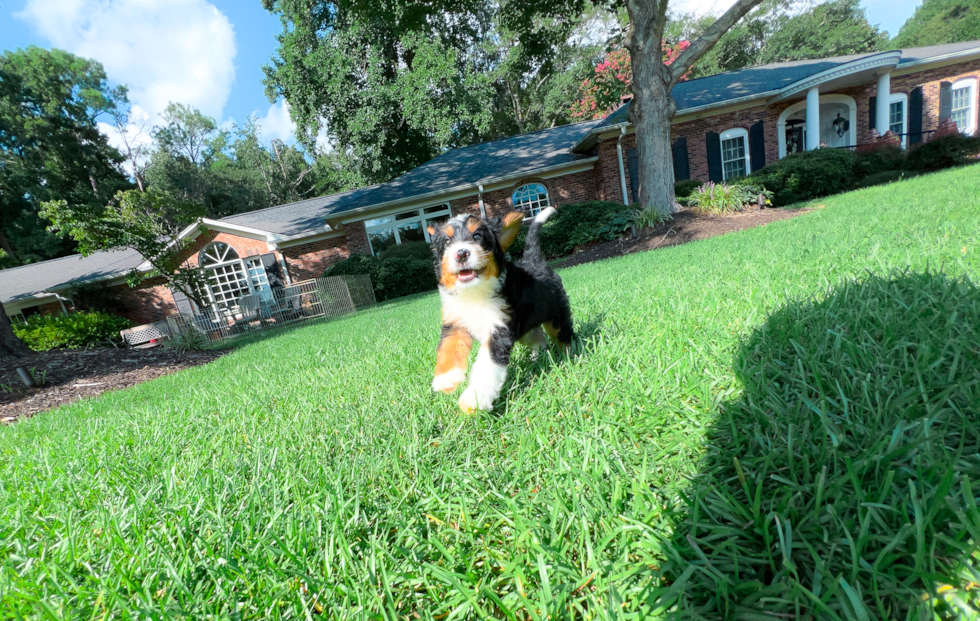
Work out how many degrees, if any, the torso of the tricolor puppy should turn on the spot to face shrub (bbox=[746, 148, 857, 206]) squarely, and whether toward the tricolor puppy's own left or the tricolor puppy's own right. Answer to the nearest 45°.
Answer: approximately 180°

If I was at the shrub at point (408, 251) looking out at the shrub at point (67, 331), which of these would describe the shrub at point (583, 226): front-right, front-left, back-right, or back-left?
back-left

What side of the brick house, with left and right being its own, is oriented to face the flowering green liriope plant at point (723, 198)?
front

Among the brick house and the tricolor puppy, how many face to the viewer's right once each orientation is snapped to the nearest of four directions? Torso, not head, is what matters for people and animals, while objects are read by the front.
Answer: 0

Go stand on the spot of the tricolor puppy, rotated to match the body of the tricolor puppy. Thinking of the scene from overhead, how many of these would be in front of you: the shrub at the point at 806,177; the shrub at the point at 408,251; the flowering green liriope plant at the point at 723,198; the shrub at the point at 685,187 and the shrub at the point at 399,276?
0

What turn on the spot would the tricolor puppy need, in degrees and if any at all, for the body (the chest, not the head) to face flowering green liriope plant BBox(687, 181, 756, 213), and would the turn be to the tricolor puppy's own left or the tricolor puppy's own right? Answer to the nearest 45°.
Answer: approximately 180°

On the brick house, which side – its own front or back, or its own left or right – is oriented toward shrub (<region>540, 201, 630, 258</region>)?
front

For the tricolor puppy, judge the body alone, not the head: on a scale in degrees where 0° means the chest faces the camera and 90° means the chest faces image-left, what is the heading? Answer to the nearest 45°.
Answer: approximately 45°

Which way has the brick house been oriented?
toward the camera

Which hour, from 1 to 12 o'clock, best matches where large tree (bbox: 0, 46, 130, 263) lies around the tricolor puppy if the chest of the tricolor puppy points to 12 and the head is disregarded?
The large tree is roughly at 3 o'clock from the tricolor puppy.
